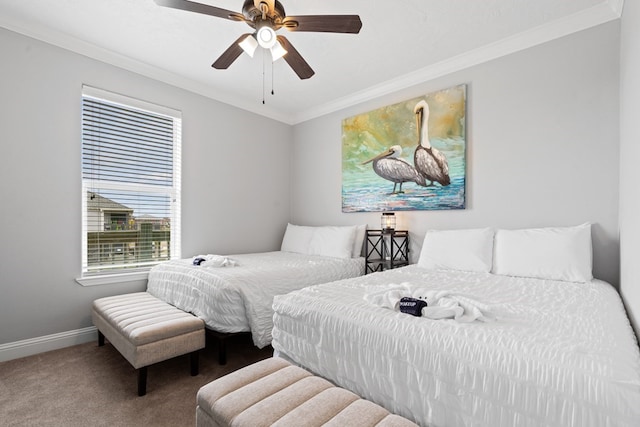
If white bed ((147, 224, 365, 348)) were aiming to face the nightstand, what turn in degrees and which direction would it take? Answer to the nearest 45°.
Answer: approximately 135° to its left

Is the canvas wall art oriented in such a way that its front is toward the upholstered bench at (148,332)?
yes

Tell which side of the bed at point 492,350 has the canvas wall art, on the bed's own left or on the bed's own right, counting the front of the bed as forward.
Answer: on the bed's own right

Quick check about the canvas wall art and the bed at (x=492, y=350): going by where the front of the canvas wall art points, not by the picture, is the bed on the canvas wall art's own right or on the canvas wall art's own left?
on the canvas wall art's own left

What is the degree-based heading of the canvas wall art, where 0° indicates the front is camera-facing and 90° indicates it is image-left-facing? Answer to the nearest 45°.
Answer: approximately 45°

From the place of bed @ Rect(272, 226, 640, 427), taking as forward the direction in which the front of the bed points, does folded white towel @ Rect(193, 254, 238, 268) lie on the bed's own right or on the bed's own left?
on the bed's own right

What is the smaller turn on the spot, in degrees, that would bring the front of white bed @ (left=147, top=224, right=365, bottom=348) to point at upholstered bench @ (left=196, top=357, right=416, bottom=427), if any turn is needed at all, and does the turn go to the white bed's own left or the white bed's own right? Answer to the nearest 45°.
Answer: approximately 45° to the white bed's own left

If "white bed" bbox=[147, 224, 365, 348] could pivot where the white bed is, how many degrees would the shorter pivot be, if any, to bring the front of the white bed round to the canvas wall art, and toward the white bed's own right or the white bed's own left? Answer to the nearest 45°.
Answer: approximately 135° to the white bed's own left
